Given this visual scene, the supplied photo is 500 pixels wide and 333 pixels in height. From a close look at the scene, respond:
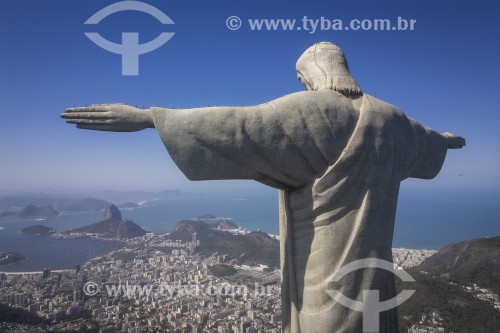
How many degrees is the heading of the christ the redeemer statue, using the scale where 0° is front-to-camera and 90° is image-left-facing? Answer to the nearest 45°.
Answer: approximately 135°
